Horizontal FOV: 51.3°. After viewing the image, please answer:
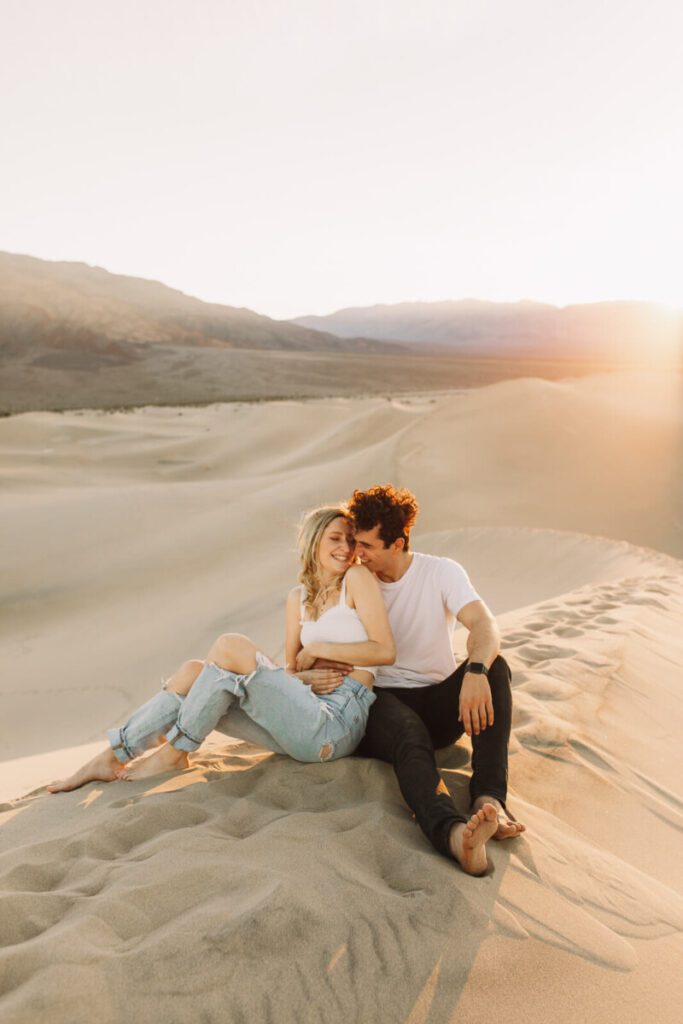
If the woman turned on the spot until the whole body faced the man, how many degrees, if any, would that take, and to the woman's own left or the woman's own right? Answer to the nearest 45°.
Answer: approximately 135° to the woman's own left

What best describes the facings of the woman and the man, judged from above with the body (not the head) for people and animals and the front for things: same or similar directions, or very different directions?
same or similar directions

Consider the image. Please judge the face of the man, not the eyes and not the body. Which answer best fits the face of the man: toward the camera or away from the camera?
toward the camera

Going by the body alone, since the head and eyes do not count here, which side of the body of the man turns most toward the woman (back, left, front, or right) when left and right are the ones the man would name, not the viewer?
right

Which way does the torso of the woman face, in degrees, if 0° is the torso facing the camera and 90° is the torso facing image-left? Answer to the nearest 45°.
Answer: approximately 45°

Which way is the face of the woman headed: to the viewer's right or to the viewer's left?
to the viewer's right

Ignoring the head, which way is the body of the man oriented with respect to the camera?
toward the camera

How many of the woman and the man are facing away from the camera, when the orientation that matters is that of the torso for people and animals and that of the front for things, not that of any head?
0
